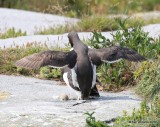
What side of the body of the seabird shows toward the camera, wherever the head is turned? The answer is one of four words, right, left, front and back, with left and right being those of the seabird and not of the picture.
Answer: back
